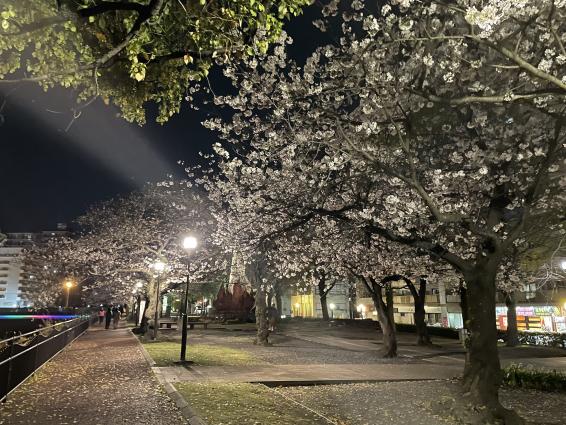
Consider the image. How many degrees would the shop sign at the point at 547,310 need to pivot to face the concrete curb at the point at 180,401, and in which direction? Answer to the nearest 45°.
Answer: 0° — it already faces it

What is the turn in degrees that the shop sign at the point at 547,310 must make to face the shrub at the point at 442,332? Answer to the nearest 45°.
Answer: approximately 45° to its right

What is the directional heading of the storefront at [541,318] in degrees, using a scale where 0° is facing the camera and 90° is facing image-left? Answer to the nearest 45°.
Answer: approximately 0°

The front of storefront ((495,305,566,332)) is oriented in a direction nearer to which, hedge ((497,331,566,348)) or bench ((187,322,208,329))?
the hedge

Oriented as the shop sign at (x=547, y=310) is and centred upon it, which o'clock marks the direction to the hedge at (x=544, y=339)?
The hedge is roughly at 12 o'clock from the shop sign.

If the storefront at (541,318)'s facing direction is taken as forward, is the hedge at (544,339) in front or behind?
in front

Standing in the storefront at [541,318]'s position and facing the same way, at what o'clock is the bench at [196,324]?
The bench is roughly at 2 o'clock from the storefront.

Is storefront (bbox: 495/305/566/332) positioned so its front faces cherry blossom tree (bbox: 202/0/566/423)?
yes

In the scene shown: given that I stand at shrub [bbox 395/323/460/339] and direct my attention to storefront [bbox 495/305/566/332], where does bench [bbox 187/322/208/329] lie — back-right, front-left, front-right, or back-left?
back-left

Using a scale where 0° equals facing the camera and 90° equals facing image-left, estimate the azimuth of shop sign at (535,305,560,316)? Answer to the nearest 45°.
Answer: approximately 0°

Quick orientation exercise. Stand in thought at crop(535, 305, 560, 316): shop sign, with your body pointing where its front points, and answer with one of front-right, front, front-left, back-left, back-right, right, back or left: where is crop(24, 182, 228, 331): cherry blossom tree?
front-right
